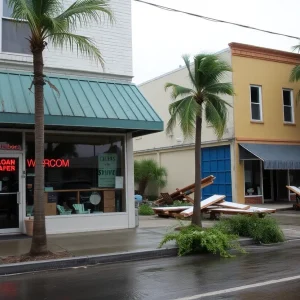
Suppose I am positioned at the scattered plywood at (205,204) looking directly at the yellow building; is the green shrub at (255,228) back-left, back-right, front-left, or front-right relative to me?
back-right

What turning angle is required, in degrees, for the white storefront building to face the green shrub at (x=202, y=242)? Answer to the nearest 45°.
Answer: approximately 45° to its left

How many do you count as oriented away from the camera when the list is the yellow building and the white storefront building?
0

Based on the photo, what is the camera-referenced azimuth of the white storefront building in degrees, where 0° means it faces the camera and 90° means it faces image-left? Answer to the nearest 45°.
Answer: approximately 0°

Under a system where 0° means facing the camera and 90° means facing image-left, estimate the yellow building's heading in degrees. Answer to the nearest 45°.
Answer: approximately 315°

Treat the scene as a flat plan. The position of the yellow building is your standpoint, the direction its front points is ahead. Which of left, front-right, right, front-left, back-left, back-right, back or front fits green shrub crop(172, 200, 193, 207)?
right

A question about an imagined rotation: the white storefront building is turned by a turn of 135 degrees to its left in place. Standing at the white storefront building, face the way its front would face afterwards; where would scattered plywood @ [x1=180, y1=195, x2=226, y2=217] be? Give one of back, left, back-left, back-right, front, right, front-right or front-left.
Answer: front

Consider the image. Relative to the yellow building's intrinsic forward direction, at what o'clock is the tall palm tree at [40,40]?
The tall palm tree is roughly at 2 o'clock from the yellow building.

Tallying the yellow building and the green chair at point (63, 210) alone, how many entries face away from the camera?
0
